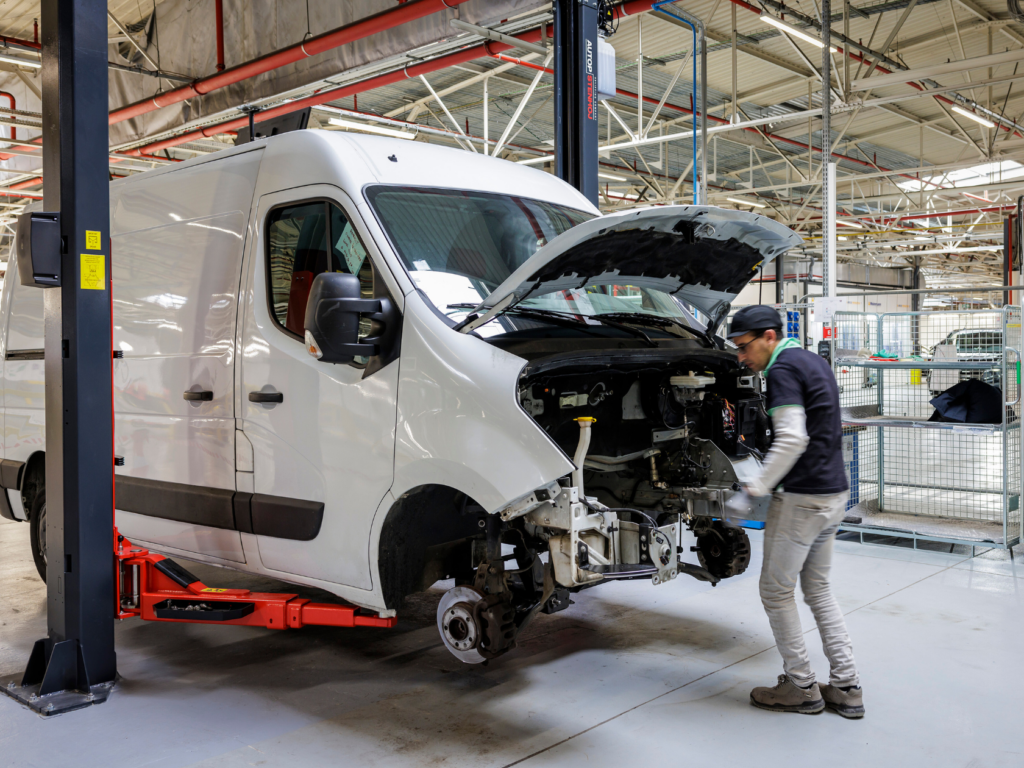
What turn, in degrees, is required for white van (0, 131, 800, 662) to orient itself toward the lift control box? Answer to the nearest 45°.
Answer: approximately 135° to its right

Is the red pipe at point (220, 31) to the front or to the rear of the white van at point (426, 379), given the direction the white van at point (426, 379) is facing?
to the rear

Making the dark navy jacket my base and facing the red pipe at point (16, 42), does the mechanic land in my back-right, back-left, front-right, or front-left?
front-left

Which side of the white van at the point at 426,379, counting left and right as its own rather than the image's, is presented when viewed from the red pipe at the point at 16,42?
back

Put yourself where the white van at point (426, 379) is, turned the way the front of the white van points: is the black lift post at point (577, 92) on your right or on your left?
on your left

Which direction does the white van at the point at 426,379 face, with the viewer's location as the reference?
facing the viewer and to the right of the viewer

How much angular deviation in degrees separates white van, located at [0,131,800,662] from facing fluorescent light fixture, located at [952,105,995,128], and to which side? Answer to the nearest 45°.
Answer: approximately 90° to its left

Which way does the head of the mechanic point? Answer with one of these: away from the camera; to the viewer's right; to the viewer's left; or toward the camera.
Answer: to the viewer's left

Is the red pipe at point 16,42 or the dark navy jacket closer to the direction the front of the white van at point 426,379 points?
the dark navy jacket

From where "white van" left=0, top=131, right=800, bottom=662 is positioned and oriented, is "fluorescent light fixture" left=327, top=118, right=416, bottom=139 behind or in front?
behind
